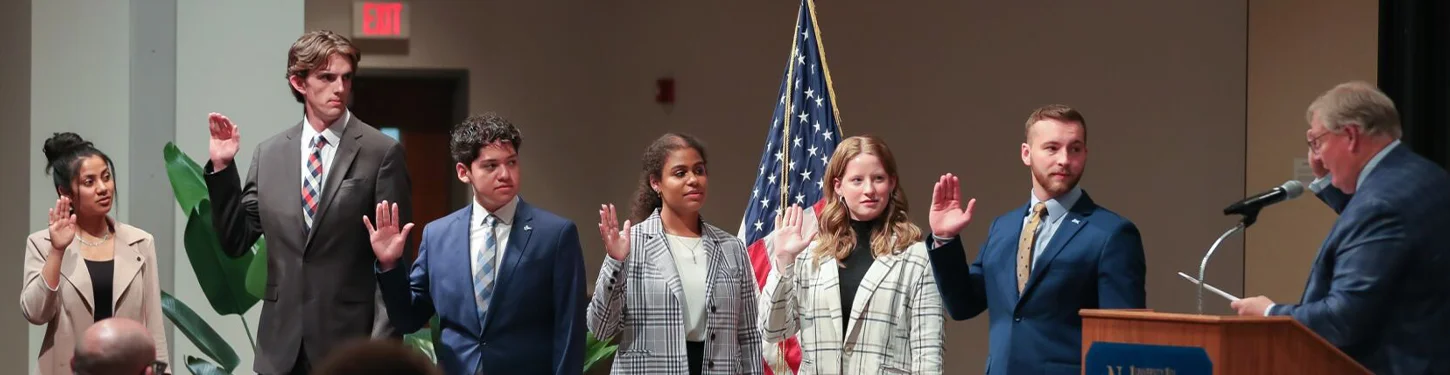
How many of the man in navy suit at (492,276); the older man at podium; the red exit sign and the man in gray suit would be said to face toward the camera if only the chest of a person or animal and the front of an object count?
3

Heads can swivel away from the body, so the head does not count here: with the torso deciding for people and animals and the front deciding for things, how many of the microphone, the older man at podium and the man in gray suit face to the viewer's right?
1

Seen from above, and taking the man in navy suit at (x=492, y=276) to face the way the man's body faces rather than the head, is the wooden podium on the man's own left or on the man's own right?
on the man's own left

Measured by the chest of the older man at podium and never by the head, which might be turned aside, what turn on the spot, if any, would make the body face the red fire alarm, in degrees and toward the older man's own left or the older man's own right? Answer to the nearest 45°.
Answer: approximately 45° to the older man's own right

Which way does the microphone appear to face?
to the viewer's right

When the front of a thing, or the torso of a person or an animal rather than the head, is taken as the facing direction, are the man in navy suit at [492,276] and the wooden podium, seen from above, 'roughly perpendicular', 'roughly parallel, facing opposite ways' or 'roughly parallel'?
roughly perpendicular

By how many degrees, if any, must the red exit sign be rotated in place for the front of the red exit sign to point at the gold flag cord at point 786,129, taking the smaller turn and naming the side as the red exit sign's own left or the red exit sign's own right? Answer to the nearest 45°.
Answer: approximately 45° to the red exit sign's own left

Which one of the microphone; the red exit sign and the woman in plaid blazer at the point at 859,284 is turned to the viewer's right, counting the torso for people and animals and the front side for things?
the microphone

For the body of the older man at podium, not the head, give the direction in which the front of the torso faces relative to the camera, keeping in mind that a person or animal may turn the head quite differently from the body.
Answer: to the viewer's left

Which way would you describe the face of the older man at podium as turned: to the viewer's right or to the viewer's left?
to the viewer's left
